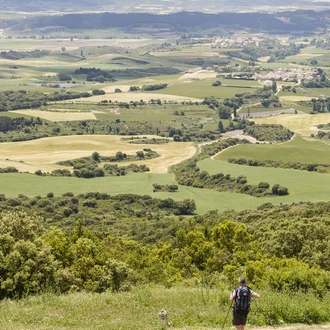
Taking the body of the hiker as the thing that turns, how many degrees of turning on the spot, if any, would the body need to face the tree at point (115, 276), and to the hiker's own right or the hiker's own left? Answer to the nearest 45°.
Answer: approximately 45° to the hiker's own left

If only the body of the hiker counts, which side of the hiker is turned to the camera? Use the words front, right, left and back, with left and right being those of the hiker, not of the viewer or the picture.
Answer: back
